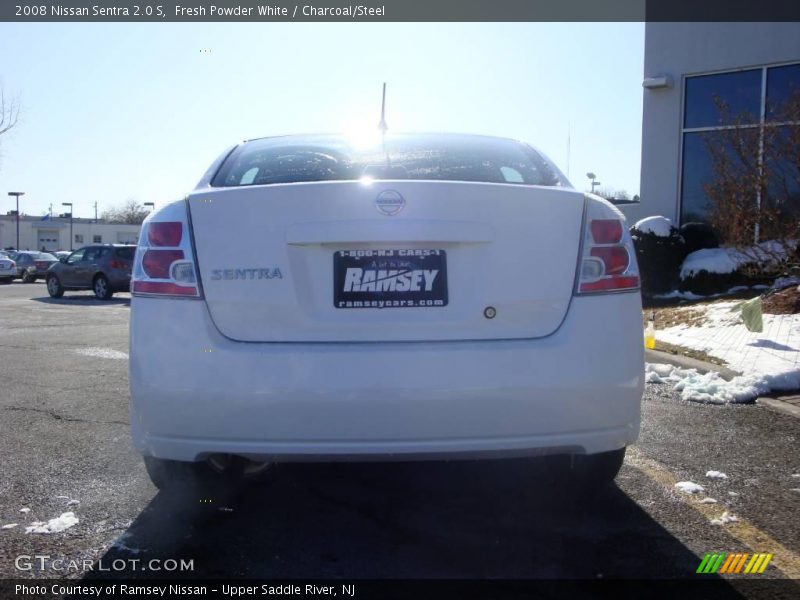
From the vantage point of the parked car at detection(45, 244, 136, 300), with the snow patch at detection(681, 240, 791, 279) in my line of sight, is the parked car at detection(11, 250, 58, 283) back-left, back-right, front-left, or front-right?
back-left

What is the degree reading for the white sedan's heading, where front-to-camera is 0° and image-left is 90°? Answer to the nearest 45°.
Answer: approximately 180°

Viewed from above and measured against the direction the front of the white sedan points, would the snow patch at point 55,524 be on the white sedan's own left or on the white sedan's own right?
on the white sedan's own left

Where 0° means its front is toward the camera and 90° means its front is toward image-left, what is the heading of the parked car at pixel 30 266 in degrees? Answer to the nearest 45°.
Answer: approximately 135°

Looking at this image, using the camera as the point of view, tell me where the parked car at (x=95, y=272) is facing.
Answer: facing away from the viewer and to the left of the viewer

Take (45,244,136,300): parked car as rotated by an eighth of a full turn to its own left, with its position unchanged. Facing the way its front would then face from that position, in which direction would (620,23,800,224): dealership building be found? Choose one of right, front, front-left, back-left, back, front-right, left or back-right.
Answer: back-left

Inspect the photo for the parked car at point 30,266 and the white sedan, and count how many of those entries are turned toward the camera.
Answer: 0

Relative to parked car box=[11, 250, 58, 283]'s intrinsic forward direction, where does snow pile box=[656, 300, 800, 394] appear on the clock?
The snow pile is roughly at 7 o'clock from the parked car.

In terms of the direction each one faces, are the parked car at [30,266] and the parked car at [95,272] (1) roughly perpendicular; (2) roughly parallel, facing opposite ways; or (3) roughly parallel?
roughly parallel

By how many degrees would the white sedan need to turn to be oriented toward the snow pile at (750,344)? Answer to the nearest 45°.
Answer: approximately 45° to its right

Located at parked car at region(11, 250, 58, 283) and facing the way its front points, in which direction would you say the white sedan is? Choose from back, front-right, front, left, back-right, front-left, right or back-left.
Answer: back-left

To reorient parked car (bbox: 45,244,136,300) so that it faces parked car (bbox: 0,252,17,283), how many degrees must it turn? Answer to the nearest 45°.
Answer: approximately 45° to its right

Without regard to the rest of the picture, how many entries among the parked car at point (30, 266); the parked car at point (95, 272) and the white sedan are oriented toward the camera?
0

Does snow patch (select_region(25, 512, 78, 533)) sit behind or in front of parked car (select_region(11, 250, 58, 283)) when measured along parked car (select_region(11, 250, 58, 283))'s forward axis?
behind

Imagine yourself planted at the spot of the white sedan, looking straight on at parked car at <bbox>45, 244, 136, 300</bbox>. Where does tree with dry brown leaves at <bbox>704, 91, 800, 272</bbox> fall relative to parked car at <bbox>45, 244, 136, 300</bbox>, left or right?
right
